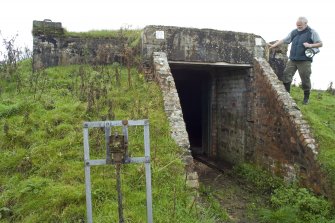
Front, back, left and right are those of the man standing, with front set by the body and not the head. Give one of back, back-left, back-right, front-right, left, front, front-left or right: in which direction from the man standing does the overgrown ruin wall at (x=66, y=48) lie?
front-right

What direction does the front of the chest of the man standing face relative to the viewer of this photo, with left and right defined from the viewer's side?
facing the viewer and to the left of the viewer

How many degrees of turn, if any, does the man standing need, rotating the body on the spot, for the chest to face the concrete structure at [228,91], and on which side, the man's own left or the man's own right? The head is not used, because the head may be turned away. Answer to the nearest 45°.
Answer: approximately 45° to the man's own right
